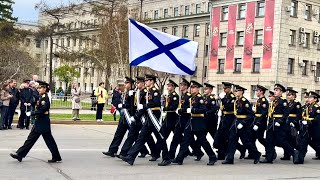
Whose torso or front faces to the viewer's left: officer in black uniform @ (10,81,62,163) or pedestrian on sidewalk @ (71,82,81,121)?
the officer in black uniform

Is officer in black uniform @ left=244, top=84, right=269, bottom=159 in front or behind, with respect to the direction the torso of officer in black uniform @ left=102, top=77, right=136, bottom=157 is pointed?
behind

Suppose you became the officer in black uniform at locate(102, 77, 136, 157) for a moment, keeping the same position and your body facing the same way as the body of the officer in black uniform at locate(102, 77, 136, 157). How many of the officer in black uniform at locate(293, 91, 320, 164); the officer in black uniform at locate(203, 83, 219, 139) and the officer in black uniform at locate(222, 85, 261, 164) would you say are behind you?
3

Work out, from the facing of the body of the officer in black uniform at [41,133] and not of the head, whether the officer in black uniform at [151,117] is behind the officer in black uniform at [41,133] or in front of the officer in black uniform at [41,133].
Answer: behind

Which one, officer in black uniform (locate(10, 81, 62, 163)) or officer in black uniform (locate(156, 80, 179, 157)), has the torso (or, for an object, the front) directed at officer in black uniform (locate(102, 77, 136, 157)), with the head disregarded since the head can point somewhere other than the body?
officer in black uniform (locate(156, 80, 179, 157))

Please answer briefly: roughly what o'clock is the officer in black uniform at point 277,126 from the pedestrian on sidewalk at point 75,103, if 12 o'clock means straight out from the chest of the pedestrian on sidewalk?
The officer in black uniform is roughly at 11 o'clock from the pedestrian on sidewalk.

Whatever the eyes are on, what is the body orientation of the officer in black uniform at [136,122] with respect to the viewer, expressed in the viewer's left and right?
facing to the left of the viewer

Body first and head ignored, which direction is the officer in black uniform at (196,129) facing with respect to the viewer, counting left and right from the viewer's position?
facing to the left of the viewer

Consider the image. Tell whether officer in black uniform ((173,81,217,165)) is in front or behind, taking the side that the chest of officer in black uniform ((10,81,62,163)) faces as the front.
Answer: behind
